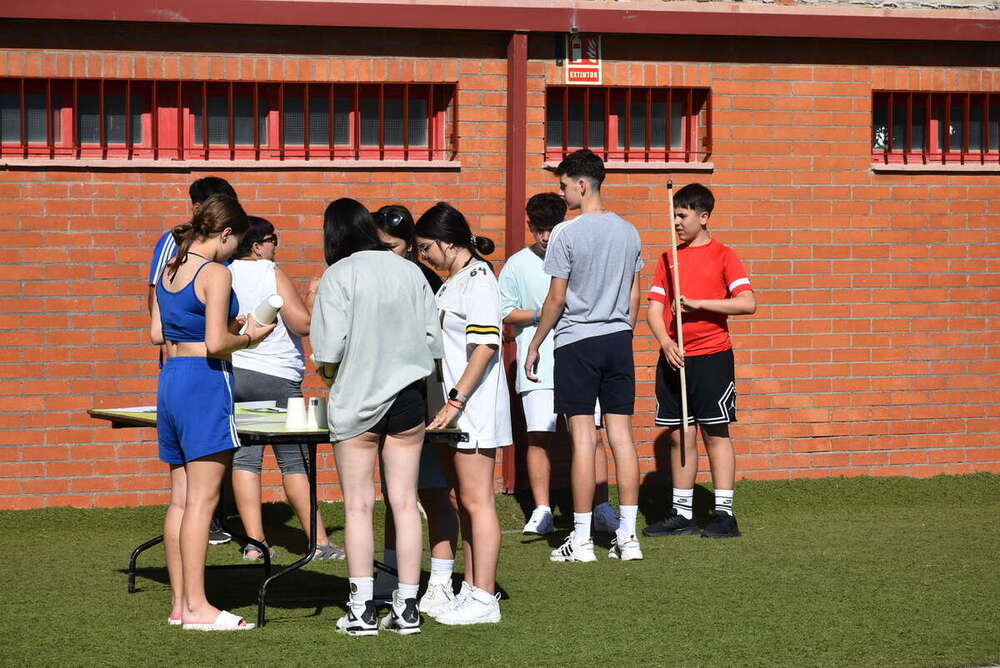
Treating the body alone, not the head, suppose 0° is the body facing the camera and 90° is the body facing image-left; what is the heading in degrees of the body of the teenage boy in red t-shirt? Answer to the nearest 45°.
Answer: approximately 45°

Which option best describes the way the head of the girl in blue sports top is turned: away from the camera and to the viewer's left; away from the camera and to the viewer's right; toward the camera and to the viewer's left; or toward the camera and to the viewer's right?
away from the camera and to the viewer's right

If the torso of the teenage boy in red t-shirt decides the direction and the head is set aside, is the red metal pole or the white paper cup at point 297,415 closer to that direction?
the white paper cup

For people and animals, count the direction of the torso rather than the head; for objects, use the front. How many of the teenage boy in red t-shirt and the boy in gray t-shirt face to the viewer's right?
0

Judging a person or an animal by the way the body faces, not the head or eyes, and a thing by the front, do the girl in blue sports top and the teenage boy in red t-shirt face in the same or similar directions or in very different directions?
very different directions

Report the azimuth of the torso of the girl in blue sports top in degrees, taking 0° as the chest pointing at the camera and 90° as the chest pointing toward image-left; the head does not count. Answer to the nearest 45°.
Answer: approximately 225°
